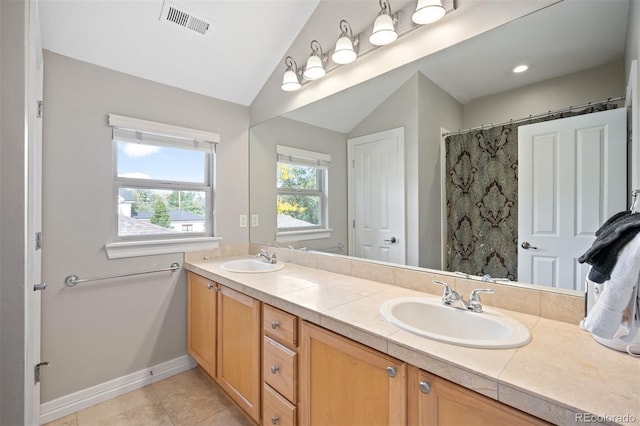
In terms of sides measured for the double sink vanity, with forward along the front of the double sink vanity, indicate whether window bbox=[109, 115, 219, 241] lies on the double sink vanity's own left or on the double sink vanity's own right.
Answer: on the double sink vanity's own right

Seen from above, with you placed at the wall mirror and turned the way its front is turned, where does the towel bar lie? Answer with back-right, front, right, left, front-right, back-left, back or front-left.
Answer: front-right

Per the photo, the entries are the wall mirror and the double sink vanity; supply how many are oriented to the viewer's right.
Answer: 0

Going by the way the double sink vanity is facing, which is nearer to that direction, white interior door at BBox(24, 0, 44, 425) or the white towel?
the white interior door

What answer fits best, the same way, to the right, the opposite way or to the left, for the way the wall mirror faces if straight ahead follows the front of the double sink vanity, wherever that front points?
the same way

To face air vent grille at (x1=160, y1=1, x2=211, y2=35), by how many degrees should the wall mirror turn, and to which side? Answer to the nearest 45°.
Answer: approximately 45° to its right

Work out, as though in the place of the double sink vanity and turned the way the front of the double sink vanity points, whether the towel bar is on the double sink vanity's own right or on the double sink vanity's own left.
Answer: on the double sink vanity's own right

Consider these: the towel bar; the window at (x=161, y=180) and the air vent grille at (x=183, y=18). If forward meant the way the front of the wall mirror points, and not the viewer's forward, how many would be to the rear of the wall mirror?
0

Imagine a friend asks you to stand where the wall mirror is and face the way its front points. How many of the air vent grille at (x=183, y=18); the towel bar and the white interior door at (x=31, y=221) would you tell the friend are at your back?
0

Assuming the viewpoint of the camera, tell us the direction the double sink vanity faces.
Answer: facing the viewer and to the left of the viewer

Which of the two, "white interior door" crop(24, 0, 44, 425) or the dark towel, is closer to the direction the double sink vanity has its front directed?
the white interior door
